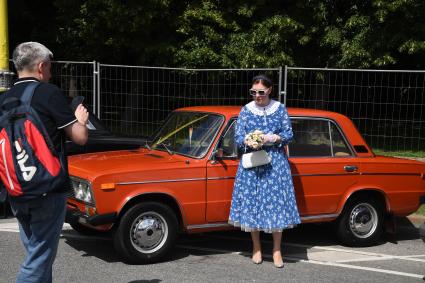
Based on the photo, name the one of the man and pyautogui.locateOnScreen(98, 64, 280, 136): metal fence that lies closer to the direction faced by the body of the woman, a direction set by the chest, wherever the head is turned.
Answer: the man

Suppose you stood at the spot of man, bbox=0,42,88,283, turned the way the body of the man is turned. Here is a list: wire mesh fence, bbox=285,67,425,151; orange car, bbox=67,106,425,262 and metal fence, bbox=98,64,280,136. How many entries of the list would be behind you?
0

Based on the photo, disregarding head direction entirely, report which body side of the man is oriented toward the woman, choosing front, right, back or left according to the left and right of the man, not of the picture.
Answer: front

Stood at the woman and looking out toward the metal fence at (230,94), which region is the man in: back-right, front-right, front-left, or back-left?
back-left

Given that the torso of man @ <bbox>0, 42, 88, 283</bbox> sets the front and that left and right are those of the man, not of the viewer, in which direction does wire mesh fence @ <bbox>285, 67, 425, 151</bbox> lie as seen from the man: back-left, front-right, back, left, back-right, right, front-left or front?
front

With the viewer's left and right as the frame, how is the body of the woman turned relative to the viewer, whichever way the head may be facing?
facing the viewer

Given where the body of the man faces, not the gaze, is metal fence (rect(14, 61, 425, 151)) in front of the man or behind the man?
in front

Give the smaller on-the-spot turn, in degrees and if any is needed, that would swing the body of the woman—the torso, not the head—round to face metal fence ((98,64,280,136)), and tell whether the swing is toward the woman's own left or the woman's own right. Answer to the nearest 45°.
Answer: approximately 180°

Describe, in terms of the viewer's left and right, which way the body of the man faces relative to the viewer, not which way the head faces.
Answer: facing away from the viewer and to the right of the viewer

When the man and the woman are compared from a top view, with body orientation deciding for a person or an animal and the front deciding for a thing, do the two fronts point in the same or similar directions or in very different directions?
very different directions

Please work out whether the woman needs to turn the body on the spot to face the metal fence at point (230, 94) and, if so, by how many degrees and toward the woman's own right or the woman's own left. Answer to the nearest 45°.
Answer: approximately 180°

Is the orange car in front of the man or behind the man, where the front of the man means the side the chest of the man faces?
in front

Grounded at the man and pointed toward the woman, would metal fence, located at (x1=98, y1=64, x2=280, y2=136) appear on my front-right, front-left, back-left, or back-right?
front-left

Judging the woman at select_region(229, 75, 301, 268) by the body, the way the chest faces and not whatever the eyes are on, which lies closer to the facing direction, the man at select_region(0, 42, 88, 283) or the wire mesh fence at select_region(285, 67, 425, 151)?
the man

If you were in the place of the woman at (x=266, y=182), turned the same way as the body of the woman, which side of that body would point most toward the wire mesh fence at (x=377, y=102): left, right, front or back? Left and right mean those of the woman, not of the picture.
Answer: back

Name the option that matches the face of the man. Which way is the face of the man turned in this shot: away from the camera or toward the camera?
away from the camera

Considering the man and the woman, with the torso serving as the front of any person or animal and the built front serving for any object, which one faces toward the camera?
the woman
